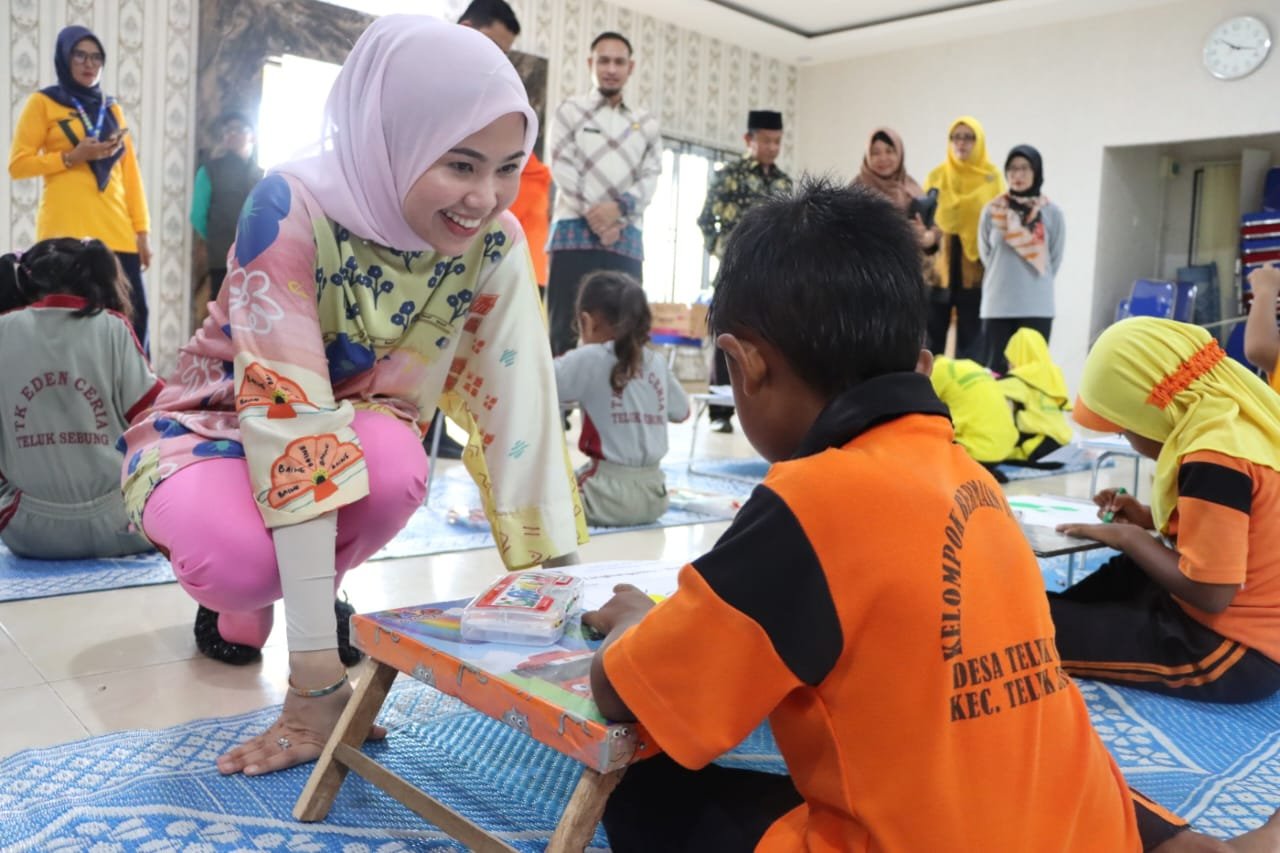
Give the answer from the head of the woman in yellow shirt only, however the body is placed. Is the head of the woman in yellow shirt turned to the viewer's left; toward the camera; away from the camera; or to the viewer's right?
toward the camera

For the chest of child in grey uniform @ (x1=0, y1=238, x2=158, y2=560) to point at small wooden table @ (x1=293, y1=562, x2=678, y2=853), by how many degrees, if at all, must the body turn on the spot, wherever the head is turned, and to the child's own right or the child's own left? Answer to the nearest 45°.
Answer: approximately 180°

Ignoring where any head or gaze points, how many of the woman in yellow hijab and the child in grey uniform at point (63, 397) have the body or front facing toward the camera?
1

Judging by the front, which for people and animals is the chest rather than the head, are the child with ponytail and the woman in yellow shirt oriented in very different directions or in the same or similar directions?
very different directions

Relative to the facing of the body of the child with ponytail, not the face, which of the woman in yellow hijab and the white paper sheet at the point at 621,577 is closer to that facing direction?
the woman in yellow hijab

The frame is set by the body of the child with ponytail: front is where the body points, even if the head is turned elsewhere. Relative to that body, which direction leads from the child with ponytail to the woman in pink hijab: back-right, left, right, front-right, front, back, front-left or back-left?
back-left

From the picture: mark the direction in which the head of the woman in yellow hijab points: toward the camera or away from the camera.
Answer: toward the camera

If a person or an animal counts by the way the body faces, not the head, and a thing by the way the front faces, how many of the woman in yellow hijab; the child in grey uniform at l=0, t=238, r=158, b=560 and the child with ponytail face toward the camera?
1

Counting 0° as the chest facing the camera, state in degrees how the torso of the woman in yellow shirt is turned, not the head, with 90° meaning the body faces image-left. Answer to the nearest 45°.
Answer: approximately 315°

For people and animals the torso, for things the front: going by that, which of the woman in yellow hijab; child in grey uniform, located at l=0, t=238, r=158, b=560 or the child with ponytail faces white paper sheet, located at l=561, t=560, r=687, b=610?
the woman in yellow hijab

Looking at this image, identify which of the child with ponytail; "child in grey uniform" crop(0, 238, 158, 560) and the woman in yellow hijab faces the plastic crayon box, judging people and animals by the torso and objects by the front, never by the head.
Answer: the woman in yellow hijab

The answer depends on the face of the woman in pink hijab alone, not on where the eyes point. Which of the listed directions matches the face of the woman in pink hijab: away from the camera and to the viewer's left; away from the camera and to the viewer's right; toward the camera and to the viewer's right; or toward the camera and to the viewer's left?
toward the camera and to the viewer's right

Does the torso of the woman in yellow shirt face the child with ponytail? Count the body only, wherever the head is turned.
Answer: yes

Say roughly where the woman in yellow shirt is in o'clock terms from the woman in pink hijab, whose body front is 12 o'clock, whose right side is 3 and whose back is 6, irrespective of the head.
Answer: The woman in yellow shirt is roughly at 7 o'clock from the woman in pink hijab.

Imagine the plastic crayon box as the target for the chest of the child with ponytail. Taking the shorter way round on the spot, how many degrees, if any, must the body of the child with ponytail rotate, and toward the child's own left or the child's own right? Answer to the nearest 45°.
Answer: approximately 135° to the child's own left

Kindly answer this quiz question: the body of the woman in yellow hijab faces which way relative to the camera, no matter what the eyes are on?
toward the camera

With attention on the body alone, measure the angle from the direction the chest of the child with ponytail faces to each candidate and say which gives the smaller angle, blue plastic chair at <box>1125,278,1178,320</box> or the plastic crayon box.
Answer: the blue plastic chair

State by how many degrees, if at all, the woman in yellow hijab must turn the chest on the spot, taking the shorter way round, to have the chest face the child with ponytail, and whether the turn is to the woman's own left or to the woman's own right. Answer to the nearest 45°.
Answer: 0° — they already face them

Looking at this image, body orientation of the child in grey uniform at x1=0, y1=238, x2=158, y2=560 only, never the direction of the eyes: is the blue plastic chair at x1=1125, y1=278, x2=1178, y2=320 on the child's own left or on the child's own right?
on the child's own right

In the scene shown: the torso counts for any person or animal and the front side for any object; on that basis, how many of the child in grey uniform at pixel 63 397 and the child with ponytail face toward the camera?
0

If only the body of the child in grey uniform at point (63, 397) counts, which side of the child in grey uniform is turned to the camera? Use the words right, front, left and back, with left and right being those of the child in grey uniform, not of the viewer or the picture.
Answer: back

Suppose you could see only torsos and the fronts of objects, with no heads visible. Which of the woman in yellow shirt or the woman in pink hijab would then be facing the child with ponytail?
the woman in yellow shirt

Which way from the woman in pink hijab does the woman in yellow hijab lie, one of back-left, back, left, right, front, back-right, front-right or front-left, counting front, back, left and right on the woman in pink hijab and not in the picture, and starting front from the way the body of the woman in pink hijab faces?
left
